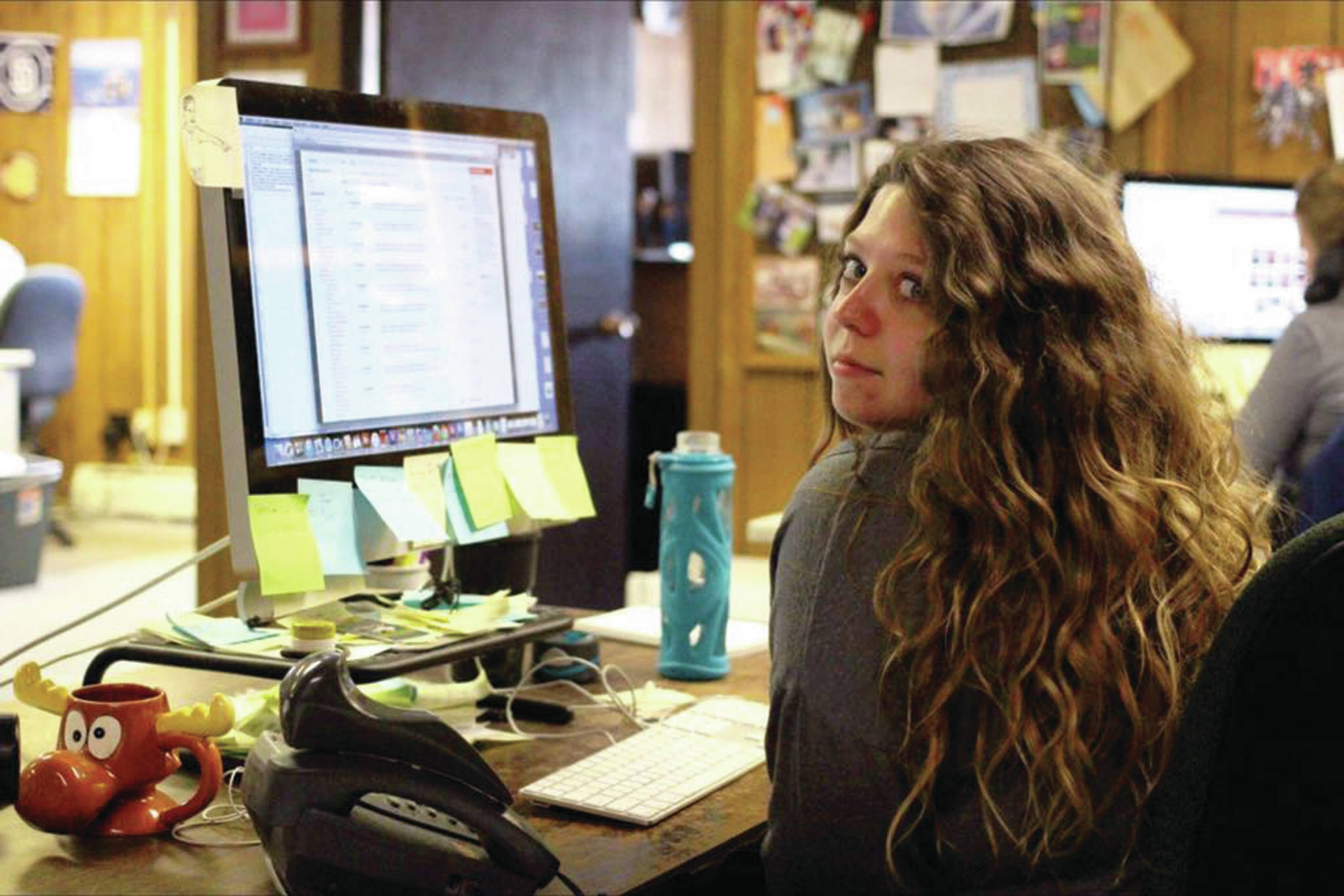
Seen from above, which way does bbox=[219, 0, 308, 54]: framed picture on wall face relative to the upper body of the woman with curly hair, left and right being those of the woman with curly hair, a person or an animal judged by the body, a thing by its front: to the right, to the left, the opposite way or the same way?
the opposite way

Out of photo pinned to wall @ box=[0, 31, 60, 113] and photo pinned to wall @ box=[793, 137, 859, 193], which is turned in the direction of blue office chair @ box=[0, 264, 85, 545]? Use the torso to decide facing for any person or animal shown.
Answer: photo pinned to wall @ box=[0, 31, 60, 113]

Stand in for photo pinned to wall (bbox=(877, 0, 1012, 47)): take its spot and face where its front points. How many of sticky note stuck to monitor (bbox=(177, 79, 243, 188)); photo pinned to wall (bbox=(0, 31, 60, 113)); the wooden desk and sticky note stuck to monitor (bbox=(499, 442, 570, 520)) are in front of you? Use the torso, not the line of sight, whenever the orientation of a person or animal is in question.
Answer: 3

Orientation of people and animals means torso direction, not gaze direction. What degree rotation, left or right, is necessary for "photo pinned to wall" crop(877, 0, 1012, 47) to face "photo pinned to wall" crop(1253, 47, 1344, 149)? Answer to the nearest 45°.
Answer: approximately 90° to its left

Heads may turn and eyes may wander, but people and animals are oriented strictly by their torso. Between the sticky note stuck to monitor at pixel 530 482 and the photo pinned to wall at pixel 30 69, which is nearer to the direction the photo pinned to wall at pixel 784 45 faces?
the sticky note stuck to monitor

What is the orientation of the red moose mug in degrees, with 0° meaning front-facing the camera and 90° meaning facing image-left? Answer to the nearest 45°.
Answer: approximately 45°

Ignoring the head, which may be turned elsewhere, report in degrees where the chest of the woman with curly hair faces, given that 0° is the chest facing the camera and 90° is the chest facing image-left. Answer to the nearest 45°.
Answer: approximately 135°

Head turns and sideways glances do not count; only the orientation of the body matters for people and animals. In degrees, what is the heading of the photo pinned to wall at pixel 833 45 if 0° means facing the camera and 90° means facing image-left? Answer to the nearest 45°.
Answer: approximately 0°

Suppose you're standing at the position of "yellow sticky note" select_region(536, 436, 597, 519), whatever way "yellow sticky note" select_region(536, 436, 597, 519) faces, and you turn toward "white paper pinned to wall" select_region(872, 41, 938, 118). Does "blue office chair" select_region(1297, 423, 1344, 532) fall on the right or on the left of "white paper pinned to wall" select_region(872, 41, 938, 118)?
right

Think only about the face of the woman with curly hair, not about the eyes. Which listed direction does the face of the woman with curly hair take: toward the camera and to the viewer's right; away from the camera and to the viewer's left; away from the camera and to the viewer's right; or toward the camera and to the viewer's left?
toward the camera and to the viewer's left
